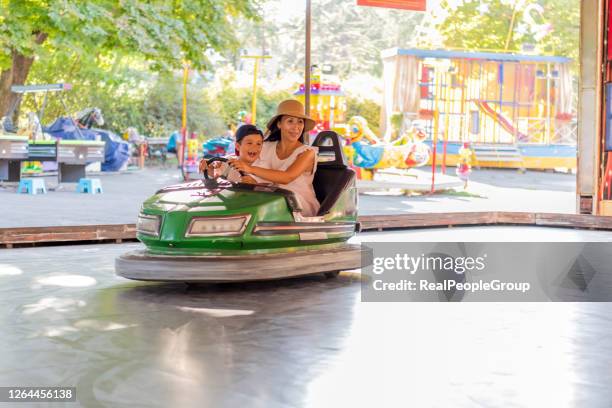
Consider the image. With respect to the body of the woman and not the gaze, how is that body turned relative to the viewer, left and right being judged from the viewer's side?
facing the viewer and to the left of the viewer

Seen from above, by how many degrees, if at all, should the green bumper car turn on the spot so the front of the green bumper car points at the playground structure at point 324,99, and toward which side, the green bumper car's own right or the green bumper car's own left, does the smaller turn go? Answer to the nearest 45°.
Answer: approximately 135° to the green bumper car's own right

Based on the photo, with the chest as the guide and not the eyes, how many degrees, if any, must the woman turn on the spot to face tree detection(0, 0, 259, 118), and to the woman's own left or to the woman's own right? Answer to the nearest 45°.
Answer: approximately 135° to the woman's own right

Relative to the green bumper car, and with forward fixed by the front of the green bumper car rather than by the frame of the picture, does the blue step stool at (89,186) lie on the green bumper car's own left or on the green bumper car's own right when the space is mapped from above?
on the green bumper car's own right

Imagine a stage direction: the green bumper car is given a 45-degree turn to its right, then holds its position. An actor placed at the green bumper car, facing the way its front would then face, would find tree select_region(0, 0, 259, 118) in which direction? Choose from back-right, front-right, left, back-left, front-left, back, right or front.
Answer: right

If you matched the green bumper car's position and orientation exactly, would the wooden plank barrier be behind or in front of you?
behind

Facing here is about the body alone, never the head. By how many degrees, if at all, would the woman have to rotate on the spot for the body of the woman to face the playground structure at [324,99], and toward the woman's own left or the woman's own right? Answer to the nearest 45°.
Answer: approximately 135° to the woman's own right
